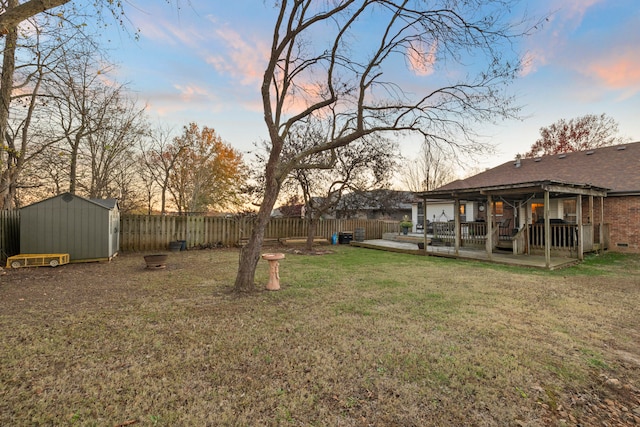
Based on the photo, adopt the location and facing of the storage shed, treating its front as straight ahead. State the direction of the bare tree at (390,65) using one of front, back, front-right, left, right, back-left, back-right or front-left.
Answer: front-right

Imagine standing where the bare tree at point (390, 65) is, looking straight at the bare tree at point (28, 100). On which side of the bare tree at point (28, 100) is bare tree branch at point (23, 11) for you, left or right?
left

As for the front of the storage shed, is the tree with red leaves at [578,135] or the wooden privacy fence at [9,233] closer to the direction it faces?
the tree with red leaves

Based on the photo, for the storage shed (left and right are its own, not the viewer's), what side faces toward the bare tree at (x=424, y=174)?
front

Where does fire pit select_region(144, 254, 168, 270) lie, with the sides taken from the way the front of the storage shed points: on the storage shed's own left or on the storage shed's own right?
on the storage shed's own right

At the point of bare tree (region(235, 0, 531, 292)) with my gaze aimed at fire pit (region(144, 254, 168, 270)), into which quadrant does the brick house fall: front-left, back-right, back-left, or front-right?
back-right

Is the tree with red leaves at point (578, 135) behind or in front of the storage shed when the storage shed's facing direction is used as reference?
in front

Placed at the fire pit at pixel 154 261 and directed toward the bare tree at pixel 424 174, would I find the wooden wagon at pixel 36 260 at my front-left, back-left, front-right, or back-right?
back-left

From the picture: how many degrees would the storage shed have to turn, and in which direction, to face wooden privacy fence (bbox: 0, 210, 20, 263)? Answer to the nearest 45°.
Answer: approximately 135° to its left

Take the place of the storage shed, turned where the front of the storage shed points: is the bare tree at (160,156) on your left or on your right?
on your left

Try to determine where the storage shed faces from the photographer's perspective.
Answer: facing to the right of the viewer

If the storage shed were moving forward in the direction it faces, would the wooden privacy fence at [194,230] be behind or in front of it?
in front
